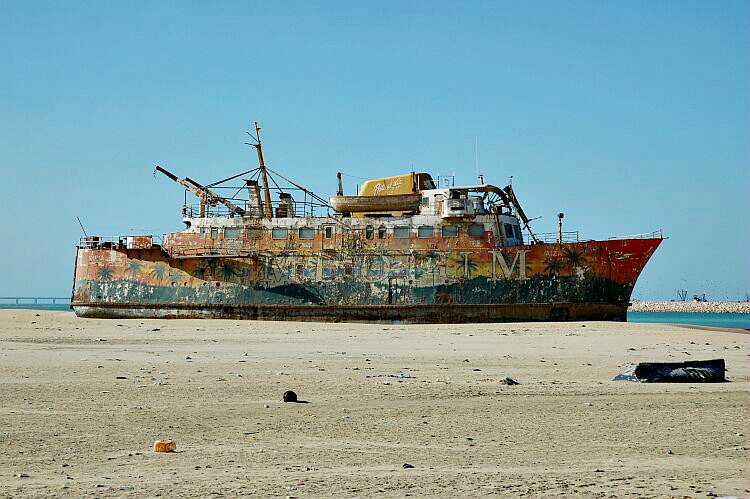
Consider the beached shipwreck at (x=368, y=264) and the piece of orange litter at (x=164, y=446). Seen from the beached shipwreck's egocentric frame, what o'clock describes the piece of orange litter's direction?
The piece of orange litter is roughly at 3 o'clock from the beached shipwreck.

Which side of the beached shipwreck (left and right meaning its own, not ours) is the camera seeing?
right
